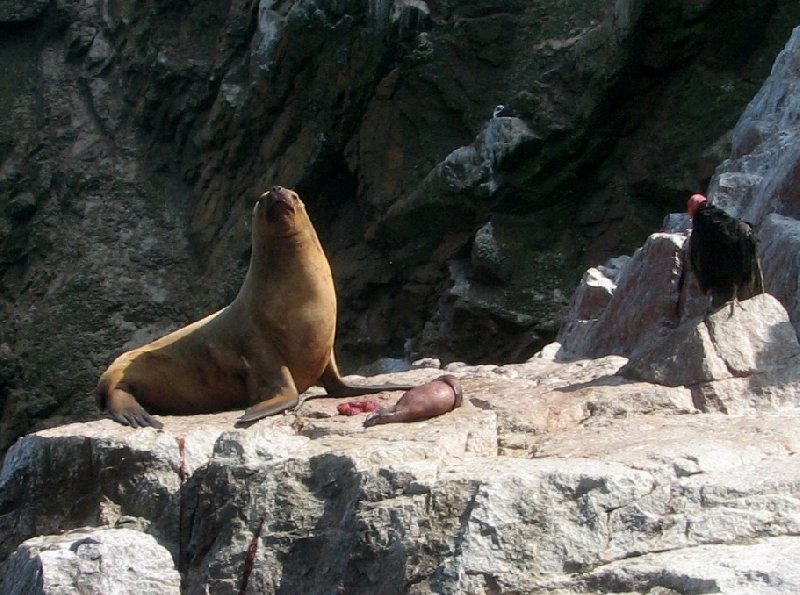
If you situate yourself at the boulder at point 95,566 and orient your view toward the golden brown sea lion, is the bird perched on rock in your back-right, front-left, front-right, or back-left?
front-right

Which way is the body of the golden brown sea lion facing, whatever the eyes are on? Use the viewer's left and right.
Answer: facing the viewer and to the right of the viewer

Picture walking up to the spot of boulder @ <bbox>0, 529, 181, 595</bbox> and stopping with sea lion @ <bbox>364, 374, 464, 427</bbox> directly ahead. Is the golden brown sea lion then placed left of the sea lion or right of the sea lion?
left

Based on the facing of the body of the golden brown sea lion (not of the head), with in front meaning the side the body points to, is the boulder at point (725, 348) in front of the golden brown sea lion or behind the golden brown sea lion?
in front

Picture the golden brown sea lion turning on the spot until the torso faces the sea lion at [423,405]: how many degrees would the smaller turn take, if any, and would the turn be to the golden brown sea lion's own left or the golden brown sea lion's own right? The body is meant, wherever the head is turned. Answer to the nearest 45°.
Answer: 0° — it already faces it

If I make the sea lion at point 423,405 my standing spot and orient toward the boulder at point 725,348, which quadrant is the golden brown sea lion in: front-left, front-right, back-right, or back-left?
back-left

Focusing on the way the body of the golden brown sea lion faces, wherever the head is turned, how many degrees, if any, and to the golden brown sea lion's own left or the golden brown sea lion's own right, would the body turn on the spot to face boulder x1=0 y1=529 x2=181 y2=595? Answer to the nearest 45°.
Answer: approximately 45° to the golden brown sea lion's own right
